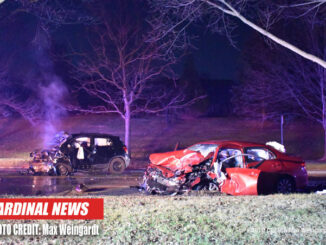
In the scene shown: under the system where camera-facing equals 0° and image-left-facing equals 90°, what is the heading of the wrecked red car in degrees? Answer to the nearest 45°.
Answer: approximately 45°

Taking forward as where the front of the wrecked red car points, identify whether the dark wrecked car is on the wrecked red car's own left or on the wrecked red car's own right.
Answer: on the wrecked red car's own right
